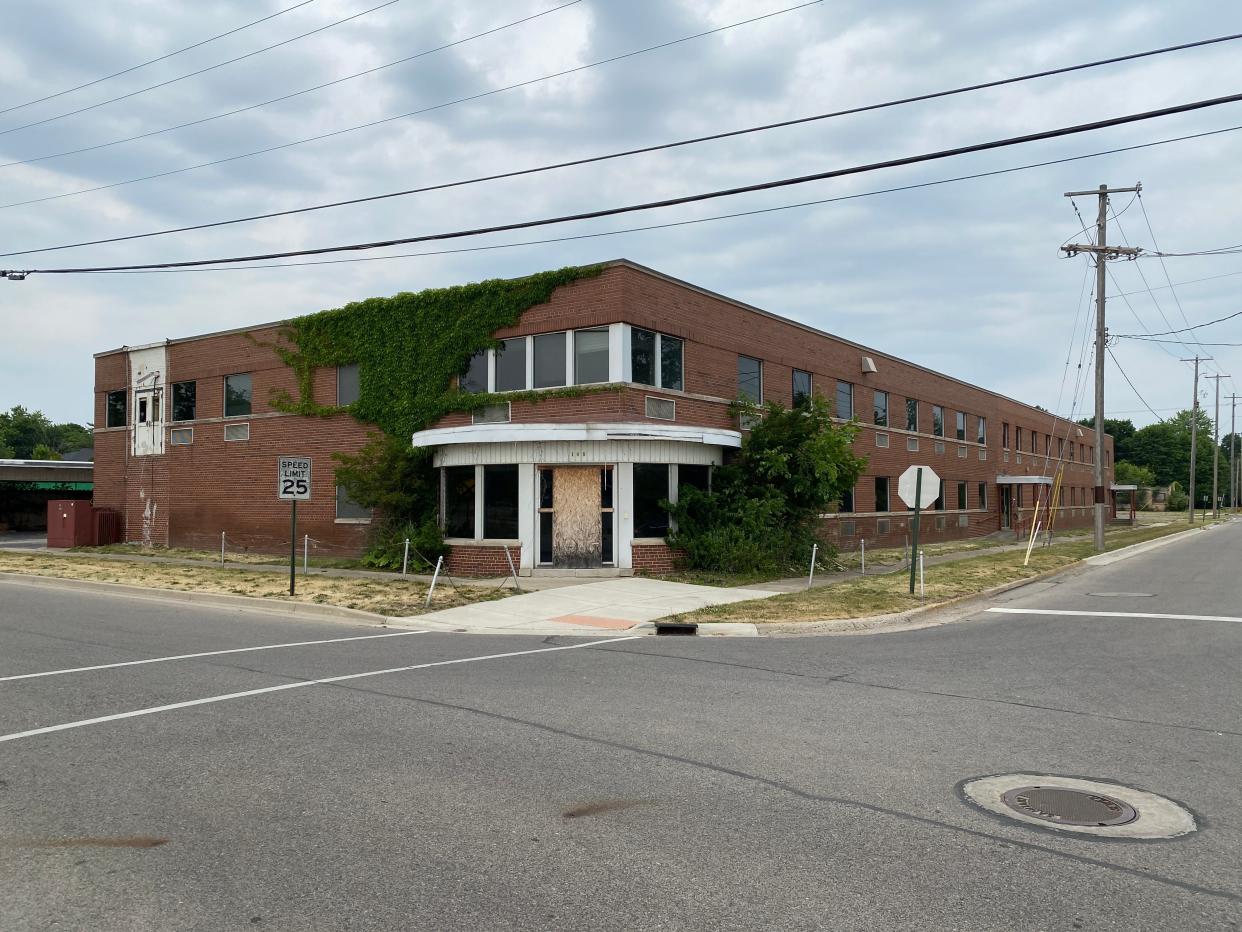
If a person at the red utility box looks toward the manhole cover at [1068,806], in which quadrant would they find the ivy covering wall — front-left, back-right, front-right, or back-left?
front-left

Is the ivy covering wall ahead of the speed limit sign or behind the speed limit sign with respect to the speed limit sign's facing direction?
behind

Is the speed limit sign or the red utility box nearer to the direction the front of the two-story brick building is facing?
the speed limit sign

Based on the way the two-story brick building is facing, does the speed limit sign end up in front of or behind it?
in front

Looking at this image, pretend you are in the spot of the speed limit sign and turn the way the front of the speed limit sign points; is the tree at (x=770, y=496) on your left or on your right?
on your left

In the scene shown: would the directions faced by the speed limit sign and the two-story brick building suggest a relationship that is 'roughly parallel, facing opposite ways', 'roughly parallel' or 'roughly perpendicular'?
roughly parallel

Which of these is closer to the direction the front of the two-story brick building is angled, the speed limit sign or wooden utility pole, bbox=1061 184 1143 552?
the speed limit sign

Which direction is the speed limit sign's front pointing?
toward the camera

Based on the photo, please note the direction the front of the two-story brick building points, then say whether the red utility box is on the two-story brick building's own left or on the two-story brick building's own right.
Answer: on the two-story brick building's own right

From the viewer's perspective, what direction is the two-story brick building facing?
toward the camera

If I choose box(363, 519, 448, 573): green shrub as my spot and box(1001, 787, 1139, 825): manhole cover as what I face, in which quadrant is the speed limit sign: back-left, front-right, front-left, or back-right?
front-right

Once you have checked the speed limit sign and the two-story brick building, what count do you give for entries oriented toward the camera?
2

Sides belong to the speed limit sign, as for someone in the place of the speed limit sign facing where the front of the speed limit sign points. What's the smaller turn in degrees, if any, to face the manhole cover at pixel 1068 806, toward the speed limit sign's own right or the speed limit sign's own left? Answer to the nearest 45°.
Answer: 0° — it already faces it

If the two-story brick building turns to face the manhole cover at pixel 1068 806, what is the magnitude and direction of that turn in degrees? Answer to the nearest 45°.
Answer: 0° — it already faces it
